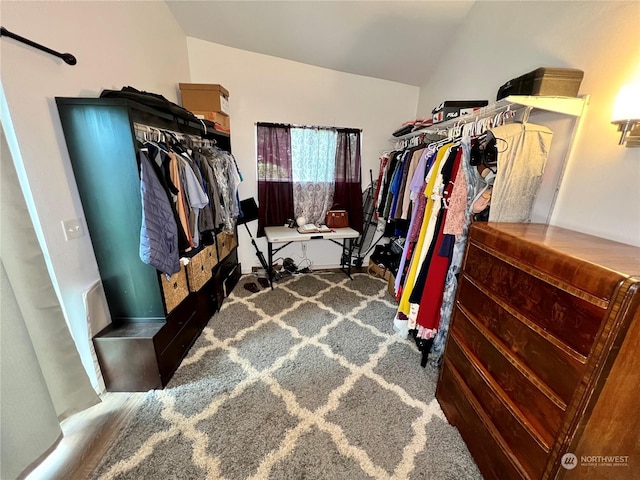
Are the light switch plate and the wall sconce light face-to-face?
yes

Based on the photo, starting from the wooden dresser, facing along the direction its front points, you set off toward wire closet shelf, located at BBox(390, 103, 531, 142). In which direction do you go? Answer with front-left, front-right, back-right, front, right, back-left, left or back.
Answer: right

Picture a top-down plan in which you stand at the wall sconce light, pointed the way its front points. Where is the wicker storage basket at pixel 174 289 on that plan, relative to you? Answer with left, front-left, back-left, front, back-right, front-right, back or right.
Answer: front

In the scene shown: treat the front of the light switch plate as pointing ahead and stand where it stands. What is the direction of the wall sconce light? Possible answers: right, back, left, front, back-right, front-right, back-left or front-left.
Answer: front

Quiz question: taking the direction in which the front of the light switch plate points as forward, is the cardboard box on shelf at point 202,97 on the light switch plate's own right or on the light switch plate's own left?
on the light switch plate's own left

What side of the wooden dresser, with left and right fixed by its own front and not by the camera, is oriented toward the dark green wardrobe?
front

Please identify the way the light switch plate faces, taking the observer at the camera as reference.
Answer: facing the viewer and to the right of the viewer

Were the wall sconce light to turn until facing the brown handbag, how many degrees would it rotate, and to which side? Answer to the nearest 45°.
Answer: approximately 45° to its right

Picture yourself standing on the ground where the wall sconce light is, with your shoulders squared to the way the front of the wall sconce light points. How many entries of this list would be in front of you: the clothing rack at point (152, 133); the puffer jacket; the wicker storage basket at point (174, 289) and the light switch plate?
4

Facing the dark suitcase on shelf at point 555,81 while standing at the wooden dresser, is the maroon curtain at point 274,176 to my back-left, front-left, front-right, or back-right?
front-left

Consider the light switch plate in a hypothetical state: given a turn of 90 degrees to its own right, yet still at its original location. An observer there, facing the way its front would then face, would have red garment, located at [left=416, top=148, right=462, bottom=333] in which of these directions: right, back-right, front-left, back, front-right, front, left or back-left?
left

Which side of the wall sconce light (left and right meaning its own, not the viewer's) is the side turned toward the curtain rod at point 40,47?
front

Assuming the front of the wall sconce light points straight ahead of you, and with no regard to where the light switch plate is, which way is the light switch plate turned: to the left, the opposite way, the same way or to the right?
the opposite way

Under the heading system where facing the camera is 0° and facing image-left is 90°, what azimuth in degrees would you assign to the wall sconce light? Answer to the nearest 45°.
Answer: approximately 45°

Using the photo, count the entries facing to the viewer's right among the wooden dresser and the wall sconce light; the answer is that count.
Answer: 0

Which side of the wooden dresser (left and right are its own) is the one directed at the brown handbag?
right

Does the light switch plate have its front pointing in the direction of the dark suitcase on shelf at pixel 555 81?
yes
